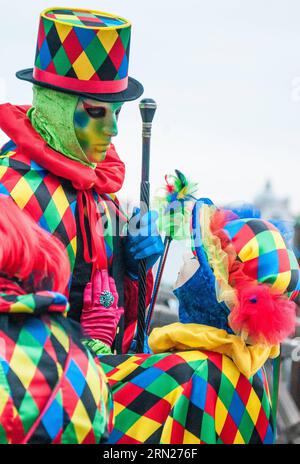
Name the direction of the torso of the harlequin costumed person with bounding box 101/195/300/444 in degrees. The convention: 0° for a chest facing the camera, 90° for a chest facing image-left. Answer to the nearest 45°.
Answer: approximately 135°

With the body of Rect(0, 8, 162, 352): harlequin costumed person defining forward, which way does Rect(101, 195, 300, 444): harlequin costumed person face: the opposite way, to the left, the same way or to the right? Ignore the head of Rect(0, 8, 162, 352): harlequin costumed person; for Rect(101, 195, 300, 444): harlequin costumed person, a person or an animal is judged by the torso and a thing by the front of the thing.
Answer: the opposite way

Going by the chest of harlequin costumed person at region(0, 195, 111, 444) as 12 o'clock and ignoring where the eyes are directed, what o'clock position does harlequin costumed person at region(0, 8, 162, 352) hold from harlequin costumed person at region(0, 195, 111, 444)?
harlequin costumed person at region(0, 8, 162, 352) is roughly at 12 o'clock from harlequin costumed person at region(0, 195, 111, 444).

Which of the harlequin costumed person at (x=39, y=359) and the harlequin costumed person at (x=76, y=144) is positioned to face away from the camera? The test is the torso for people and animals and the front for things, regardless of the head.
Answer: the harlequin costumed person at (x=39, y=359)

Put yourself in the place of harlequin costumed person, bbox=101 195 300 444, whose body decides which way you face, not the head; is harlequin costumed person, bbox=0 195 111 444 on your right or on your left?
on your left

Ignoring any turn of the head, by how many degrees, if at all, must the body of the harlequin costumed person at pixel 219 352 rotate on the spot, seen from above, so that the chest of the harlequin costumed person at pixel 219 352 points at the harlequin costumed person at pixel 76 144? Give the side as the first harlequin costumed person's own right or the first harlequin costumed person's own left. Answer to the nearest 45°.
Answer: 0° — they already face them

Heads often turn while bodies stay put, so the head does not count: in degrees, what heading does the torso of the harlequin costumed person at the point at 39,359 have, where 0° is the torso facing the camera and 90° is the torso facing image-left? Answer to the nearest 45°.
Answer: approximately 180°

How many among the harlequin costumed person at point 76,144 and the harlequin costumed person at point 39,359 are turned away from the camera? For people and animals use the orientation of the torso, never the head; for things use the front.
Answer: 1

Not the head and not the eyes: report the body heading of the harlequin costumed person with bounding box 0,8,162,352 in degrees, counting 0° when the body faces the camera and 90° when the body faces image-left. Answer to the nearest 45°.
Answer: approximately 315°

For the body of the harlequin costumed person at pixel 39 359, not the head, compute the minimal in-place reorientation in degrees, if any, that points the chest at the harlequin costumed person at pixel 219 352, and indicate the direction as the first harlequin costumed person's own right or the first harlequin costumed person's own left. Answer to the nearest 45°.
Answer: approximately 45° to the first harlequin costumed person's own right
